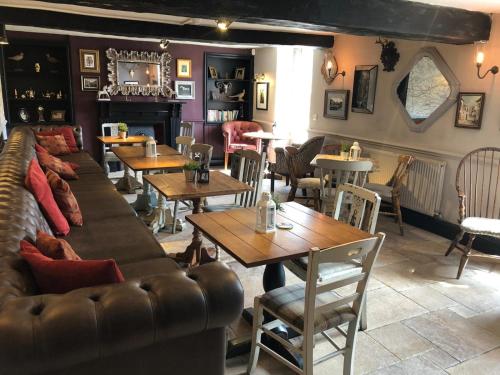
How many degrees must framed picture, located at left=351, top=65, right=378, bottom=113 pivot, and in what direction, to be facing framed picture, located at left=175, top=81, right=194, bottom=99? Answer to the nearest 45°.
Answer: approximately 90° to its right

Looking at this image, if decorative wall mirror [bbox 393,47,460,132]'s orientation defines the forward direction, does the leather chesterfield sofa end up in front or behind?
in front

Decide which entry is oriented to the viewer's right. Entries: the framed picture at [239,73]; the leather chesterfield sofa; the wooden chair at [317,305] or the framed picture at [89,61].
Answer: the leather chesterfield sofa

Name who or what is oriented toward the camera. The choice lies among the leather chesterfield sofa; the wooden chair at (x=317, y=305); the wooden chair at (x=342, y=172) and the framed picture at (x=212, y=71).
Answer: the framed picture

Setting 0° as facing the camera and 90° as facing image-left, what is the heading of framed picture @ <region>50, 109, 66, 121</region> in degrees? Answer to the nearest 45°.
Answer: approximately 0°

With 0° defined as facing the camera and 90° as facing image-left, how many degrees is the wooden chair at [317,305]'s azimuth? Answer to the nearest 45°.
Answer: approximately 135°

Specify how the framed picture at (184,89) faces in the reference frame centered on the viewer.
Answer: facing the viewer

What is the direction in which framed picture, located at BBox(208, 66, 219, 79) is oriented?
toward the camera

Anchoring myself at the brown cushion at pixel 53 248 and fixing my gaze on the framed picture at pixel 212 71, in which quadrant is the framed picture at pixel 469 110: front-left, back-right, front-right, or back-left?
front-right

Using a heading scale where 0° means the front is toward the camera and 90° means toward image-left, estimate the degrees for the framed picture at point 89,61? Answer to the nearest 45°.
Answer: approximately 0°

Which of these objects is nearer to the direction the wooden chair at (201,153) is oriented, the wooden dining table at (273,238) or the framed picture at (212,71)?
the wooden dining table

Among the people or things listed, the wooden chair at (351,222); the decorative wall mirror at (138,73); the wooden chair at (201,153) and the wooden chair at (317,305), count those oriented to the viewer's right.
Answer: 0

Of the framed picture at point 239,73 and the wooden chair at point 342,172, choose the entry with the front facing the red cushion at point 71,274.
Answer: the framed picture

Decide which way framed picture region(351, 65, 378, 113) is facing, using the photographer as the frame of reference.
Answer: facing the viewer and to the left of the viewer

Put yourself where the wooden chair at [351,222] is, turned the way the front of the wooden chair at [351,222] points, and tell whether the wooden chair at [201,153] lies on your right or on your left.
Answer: on your right

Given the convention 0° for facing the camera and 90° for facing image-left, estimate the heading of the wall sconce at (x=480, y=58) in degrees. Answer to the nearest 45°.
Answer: approximately 45°

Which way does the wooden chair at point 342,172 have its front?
away from the camera

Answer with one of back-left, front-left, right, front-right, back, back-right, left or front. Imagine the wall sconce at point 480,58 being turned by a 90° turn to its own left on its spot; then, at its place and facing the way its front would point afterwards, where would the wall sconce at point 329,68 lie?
back

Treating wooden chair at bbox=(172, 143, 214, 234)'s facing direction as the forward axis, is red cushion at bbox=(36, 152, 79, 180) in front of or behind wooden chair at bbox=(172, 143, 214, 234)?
in front

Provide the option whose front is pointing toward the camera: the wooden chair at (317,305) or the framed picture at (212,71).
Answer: the framed picture
